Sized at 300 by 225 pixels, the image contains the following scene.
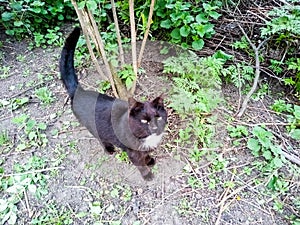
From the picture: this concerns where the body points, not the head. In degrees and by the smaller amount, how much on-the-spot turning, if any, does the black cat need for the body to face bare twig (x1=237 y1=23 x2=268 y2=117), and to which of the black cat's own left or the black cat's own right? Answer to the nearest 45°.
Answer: approximately 90° to the black cat's own left

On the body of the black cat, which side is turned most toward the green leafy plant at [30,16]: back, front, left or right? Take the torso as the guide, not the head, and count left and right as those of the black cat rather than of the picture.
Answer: back

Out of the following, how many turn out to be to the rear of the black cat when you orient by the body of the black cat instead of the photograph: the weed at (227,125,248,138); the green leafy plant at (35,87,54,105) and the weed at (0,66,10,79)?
2

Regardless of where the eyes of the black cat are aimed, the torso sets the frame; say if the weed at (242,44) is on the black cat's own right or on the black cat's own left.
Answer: on the black cat's own left

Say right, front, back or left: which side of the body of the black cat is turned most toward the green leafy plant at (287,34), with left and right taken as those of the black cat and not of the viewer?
left

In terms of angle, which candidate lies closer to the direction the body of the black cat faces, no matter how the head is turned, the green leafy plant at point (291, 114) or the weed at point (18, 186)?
the green leafy plant

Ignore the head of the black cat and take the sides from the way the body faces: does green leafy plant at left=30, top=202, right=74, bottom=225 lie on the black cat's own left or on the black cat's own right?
on the black cat's own right

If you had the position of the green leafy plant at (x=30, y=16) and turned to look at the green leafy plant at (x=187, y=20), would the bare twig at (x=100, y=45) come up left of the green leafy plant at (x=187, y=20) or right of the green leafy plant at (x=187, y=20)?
right

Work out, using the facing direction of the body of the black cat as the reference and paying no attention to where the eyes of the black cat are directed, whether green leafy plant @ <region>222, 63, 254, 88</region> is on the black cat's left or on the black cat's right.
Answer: on the black cat's left

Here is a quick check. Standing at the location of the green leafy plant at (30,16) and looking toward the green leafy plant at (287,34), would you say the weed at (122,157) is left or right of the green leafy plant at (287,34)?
right

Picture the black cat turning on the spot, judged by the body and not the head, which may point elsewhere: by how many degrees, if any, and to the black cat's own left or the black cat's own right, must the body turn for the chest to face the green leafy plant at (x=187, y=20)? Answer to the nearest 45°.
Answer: approximately 90° to the black cat's own left

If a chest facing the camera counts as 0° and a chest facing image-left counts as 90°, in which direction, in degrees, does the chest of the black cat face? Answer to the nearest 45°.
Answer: approximately 315°

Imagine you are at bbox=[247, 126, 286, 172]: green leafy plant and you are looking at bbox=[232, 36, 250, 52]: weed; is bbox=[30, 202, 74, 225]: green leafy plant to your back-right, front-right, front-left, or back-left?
back-left
